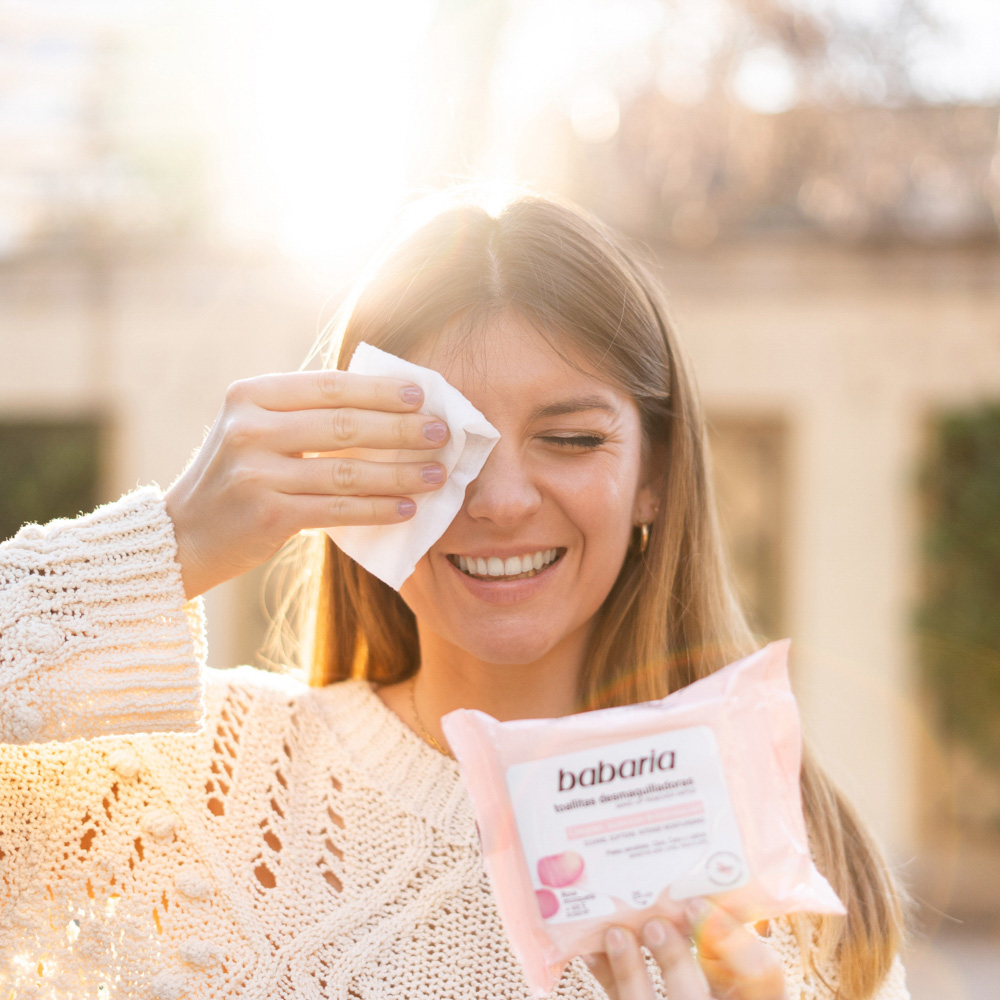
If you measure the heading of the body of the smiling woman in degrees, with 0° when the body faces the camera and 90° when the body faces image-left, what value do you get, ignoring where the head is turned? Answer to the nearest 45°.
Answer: approximately 0°

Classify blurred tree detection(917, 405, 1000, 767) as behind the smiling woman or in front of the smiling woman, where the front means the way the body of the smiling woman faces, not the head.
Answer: behind
